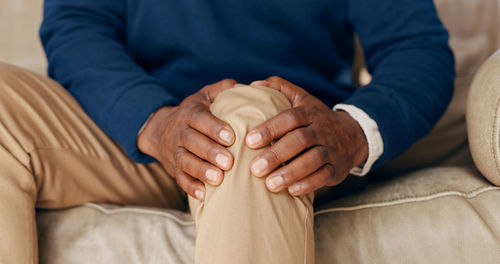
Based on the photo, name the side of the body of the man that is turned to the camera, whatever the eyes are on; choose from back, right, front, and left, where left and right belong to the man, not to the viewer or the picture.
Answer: front
